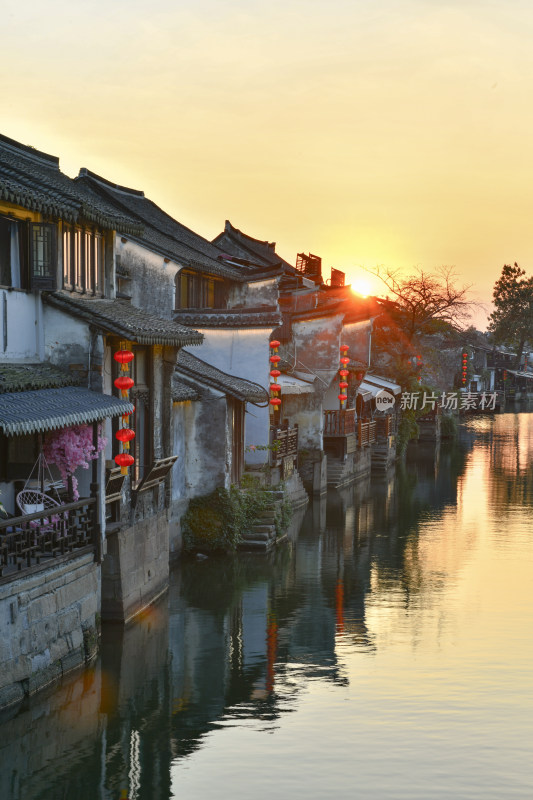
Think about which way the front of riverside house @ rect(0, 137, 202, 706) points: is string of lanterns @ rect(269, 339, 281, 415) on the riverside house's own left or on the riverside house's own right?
on the riverside house's own left

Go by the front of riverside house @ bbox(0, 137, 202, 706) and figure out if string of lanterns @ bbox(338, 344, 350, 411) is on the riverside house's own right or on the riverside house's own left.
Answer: on the riverside house's own left

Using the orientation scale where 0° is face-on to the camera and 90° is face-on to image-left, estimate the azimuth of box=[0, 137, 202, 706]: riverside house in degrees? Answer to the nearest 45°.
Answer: approximately 315°

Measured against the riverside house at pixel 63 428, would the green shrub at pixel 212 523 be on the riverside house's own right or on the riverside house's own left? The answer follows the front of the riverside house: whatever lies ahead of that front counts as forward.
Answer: on the riverside house's own left
